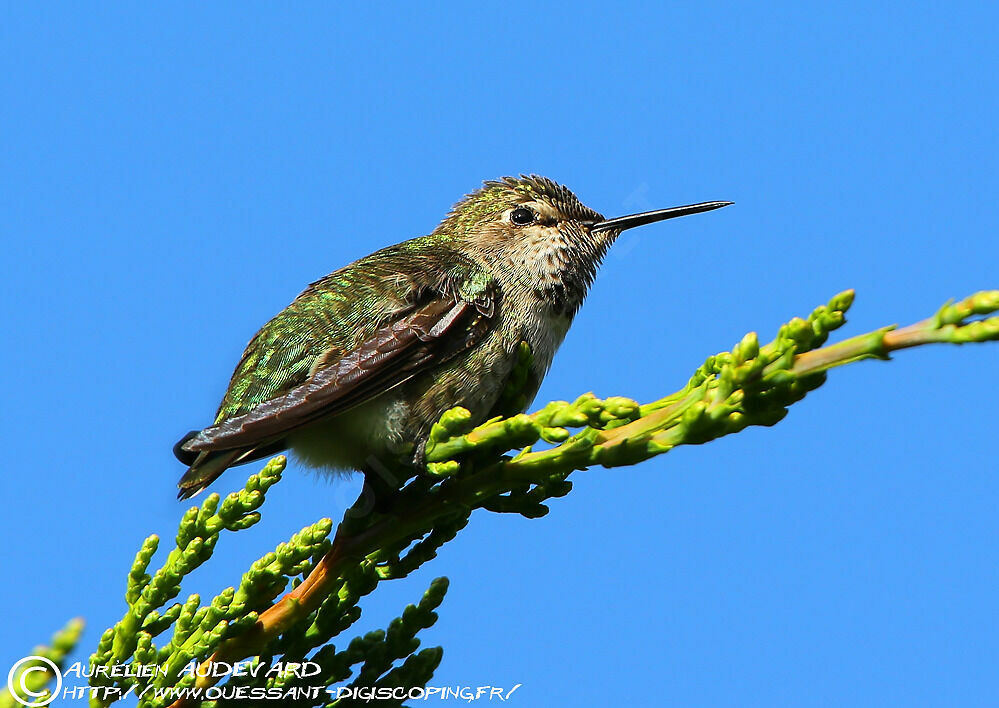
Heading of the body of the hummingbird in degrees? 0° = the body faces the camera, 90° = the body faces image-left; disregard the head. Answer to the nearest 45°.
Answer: approximately 270°
